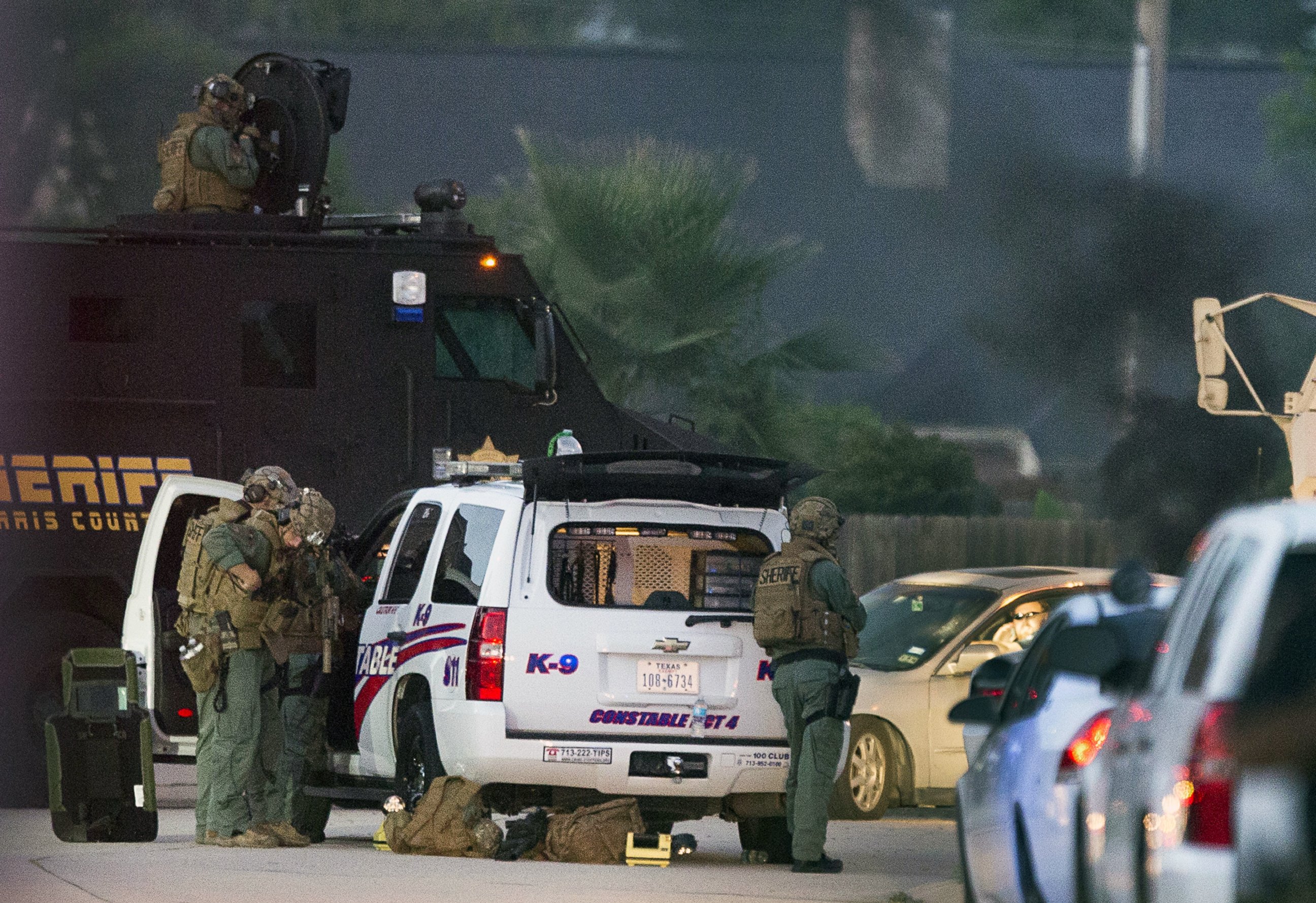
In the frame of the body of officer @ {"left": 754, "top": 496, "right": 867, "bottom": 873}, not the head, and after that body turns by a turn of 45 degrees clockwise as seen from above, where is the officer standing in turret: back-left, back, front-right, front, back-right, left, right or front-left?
back-left

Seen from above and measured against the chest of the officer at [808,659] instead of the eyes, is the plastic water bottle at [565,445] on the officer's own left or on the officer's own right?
on the officer's own left

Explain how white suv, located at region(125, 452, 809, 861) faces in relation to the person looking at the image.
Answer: facing away from the viewer and to the left of the viewer

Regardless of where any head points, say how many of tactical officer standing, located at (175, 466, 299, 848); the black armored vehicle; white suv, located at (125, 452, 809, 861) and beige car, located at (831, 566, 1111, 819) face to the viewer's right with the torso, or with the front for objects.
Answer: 2

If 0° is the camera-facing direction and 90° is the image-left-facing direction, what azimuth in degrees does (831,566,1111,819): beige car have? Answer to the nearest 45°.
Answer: approximately 45°

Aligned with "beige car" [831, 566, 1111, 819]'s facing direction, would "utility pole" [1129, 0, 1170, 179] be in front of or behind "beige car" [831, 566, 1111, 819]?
behind

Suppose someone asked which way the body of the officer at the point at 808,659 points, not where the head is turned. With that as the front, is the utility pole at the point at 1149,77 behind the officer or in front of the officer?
in front

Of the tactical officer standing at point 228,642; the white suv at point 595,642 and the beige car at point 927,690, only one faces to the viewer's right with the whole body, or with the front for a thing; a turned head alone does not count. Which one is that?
the tactical officer standing

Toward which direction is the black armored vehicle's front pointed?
to the viewer's right

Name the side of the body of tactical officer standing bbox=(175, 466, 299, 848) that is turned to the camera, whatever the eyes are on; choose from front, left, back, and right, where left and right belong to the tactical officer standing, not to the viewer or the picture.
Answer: right

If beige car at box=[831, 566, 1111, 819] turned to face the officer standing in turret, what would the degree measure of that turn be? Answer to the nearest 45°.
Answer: approximately 45° to its right

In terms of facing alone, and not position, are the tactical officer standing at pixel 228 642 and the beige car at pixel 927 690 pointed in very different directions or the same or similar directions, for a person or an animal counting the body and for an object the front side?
very different directions
